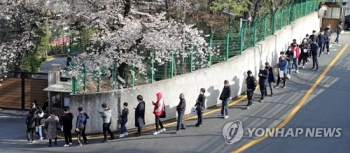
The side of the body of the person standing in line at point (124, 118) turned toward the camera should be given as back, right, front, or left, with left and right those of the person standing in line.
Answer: left

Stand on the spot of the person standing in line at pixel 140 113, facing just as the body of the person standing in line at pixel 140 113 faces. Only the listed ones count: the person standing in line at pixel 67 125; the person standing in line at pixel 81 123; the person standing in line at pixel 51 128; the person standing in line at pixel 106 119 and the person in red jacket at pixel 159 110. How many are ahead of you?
4

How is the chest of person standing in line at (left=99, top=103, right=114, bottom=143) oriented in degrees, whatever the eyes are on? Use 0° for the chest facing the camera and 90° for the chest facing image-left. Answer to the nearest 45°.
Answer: approximately 90°

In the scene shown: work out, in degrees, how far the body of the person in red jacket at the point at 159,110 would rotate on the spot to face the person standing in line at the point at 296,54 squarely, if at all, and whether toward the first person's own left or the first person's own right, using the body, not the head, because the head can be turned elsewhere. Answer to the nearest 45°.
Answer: approximately 135° to the first person's own right

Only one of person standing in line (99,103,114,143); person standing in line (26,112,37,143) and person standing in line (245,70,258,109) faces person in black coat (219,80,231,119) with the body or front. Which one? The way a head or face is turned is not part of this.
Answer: person standing in line (245,70,258,109)

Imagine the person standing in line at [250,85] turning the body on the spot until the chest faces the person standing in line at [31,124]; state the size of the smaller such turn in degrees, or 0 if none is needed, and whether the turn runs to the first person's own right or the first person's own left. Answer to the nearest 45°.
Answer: approximately 45° to the first person's own right

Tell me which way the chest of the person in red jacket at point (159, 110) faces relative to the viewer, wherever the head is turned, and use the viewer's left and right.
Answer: facing to the left of the viewer

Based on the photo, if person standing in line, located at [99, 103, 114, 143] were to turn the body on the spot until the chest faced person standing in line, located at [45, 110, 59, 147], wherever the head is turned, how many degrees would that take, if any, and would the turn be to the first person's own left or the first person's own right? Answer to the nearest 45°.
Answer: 0° — they already face them

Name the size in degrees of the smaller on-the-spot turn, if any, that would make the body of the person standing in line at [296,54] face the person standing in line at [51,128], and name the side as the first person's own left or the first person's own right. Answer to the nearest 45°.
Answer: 0° — they already face them

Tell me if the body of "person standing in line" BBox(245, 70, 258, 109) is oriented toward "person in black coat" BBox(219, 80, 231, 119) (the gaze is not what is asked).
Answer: yes

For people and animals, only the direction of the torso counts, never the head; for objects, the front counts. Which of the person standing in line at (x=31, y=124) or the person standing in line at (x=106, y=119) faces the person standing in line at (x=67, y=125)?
the person standing in line at (x=106, y=119)

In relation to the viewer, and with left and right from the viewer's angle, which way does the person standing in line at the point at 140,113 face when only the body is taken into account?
facing to the left of the viewer
